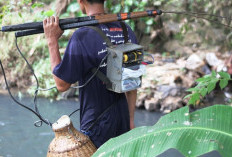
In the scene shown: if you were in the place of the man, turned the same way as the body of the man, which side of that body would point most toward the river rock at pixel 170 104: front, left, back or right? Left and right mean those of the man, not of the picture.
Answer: right

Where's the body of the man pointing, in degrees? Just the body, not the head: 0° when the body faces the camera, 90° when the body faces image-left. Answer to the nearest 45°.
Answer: approximately 135°

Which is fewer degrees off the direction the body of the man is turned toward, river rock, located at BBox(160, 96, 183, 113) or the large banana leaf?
the river rock

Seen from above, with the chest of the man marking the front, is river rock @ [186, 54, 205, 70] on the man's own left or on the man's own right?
on the man's own right

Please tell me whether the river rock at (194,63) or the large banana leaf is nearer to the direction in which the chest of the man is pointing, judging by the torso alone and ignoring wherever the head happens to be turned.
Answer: the river rock

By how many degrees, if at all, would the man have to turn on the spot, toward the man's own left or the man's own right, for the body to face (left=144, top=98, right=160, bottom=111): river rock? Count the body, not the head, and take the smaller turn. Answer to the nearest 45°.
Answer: approximately 45° to the man's own right

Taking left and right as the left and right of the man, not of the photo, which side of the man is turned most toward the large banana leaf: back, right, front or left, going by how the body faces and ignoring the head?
back
